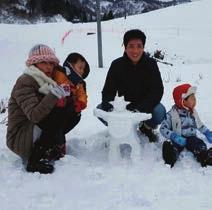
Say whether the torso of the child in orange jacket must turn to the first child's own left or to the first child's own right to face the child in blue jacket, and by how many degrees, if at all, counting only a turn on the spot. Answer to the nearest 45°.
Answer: approximately 45° to the first child's own left

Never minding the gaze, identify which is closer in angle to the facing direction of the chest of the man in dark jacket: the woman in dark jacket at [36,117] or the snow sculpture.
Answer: the snow sculpture

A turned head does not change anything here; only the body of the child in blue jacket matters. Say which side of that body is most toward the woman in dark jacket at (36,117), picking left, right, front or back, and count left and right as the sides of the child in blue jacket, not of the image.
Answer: right

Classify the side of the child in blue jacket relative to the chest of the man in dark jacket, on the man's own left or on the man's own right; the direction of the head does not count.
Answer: on the man's own left

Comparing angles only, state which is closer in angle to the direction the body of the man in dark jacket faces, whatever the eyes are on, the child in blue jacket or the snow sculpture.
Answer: the snow sculpture

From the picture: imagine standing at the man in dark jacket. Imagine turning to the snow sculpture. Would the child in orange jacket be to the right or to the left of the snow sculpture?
right

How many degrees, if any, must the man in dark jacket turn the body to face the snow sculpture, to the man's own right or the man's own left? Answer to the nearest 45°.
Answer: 0° — they already face it

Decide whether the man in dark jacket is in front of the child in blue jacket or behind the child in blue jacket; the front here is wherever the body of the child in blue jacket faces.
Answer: behind
